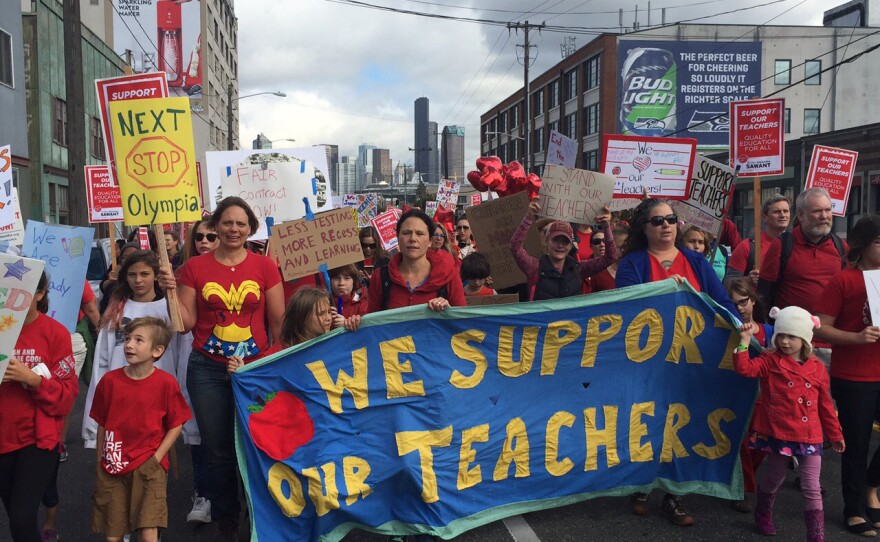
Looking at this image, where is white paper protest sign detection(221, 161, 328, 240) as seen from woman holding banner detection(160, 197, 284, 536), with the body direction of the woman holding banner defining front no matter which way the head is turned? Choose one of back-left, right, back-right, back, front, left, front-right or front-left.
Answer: back

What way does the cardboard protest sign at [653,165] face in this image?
toward the camera

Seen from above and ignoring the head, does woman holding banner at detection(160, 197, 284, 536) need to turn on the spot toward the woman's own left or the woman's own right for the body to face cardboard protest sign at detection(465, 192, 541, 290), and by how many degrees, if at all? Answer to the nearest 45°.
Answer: approximately 135° to the woman's own left

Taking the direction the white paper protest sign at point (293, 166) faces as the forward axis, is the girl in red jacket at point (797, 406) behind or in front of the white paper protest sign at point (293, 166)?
in front

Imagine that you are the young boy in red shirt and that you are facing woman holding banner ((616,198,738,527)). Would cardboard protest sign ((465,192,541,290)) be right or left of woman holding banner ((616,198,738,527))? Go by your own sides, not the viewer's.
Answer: left

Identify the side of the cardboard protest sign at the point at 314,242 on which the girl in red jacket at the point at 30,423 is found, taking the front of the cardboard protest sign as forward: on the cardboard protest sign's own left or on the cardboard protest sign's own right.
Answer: on the cardboard protest sign's own right

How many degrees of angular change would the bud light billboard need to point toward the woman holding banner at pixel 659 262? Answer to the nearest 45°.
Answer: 0° — it already faces them

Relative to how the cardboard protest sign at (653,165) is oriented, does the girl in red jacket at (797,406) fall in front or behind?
in front

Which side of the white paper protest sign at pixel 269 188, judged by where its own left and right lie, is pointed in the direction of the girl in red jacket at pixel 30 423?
front

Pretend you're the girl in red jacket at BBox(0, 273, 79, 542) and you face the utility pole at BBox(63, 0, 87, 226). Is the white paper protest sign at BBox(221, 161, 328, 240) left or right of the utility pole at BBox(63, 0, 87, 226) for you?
right

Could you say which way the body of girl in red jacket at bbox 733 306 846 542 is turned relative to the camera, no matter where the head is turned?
toward the camera

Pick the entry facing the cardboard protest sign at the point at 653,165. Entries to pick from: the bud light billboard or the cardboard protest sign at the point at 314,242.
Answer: the bud light billboard

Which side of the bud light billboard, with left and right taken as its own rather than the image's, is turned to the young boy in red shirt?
front

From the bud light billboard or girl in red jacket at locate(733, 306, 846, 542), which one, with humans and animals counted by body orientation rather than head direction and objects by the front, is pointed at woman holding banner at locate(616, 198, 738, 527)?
the bud light billboard
